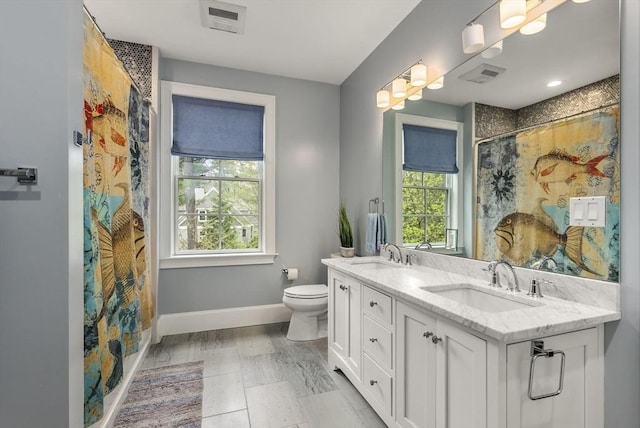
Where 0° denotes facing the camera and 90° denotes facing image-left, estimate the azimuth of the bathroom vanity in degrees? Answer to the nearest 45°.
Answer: approximately 45°

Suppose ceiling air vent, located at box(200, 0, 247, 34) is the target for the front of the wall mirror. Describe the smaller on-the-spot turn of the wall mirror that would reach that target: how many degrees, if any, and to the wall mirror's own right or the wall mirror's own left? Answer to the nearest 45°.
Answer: approximately 45° to the wall mirror's own right

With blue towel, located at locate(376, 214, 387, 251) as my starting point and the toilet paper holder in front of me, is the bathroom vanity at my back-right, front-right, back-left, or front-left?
back-left

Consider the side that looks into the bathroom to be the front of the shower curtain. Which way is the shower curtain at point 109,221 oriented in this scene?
to the viewer's right

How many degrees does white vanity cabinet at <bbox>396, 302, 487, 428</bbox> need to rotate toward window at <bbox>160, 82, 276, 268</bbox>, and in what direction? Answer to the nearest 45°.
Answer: approximately 90° to its right

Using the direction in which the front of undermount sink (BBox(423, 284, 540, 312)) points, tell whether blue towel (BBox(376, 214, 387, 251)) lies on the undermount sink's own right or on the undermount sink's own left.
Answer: on the undermount sink's own right

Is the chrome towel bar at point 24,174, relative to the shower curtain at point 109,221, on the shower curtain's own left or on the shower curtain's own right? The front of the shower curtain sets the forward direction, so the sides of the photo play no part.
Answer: on the shower curtain's own right
